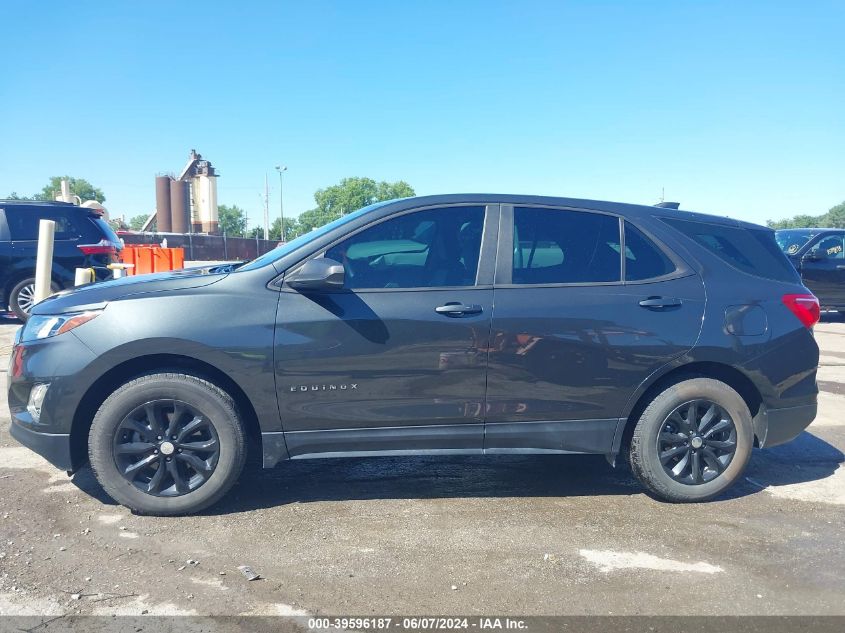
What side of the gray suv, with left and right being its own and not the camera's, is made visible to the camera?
left

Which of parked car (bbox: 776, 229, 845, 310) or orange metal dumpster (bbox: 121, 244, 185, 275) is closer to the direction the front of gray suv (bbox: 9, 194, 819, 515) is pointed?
the orange metal dumpster

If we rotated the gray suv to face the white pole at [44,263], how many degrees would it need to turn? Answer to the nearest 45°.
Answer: approximately 45° to its right

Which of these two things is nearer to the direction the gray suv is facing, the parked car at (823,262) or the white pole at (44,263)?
the white pole

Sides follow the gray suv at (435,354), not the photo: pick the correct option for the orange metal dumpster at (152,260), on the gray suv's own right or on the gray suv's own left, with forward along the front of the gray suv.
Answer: on the gray suv's own right

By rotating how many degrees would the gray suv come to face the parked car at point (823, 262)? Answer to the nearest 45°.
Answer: approximately 135° to its right

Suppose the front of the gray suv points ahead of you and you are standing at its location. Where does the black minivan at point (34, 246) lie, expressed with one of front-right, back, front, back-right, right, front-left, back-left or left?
front-right
